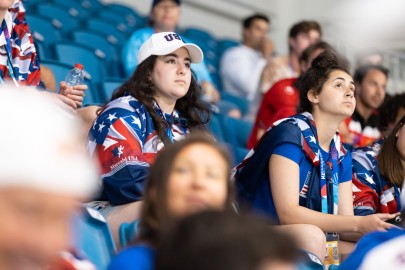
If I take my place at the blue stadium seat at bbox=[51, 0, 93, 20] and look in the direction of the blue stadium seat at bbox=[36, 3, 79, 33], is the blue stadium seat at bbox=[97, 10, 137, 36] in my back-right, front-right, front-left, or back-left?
back-left

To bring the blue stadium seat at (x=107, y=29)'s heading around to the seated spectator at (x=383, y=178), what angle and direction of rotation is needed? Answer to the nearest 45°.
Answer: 0° — it already faces them

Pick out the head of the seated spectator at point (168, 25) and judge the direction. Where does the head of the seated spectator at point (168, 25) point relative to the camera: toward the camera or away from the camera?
toward the camera

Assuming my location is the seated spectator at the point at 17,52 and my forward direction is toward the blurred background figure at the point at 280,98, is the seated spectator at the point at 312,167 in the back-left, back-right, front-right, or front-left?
front-right

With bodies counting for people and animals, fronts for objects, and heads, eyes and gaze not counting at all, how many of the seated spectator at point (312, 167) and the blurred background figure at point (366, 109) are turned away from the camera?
0

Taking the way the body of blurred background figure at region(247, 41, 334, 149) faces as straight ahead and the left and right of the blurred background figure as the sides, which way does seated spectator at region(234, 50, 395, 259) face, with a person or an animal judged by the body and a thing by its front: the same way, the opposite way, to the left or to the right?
the same way

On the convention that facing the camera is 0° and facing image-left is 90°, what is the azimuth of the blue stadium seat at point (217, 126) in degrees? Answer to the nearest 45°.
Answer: approximately 315°

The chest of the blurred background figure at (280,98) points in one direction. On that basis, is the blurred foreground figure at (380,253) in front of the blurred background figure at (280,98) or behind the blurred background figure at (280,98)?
in front

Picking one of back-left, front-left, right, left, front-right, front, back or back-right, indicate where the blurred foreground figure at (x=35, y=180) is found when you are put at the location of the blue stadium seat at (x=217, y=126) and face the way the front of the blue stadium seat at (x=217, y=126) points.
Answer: front-right

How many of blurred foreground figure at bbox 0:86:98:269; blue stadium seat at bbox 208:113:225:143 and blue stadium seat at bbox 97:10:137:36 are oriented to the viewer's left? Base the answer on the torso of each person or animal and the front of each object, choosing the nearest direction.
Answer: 0
